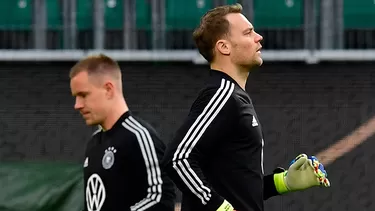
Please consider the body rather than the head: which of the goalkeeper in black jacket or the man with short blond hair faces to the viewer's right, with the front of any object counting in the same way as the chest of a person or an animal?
the goalkeeper in black jacket

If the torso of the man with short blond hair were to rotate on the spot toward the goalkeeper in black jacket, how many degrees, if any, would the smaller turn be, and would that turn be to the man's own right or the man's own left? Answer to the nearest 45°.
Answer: approximately 90° to the man's own left

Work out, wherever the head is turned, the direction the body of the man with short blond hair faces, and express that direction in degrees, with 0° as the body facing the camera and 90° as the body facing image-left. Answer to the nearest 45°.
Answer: approximately 45°

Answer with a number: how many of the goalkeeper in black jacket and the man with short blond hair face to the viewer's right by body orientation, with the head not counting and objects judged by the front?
1

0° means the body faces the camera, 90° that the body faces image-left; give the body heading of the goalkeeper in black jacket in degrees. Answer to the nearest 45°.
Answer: approximately 270°

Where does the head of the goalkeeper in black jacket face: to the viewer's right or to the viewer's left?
to the viewer's right
